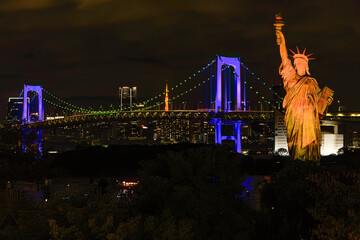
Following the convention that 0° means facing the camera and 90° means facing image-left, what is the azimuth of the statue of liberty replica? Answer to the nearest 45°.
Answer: approximately 0°
